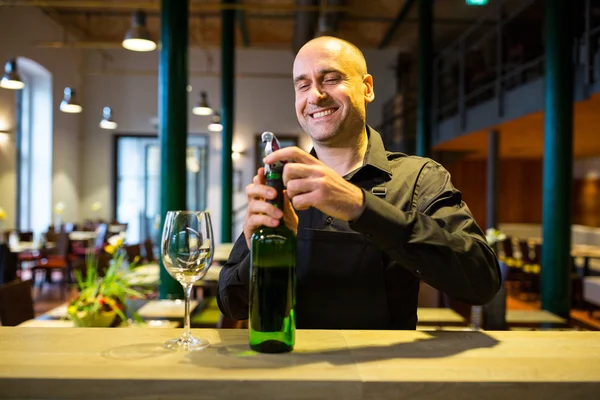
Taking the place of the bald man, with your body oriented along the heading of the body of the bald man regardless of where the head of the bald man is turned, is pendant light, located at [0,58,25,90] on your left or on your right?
on your right

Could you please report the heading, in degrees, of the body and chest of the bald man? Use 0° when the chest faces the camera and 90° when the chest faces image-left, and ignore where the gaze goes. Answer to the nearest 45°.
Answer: approximately 45°

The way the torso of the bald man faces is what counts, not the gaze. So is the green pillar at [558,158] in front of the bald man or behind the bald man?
behind

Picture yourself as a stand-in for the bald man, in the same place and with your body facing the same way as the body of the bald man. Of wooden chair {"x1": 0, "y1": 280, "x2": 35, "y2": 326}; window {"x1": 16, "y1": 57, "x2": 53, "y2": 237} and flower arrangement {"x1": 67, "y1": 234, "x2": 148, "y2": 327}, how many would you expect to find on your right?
3

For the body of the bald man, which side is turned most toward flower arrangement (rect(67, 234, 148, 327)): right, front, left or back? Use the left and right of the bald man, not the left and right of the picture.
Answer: right

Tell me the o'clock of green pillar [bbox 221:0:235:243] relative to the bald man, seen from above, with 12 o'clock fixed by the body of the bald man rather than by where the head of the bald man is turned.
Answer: The green pillar is roughly at 4 o'clock from the bald man.

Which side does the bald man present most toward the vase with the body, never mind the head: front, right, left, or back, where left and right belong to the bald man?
right

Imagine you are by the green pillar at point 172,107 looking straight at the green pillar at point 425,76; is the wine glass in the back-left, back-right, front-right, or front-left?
back-right

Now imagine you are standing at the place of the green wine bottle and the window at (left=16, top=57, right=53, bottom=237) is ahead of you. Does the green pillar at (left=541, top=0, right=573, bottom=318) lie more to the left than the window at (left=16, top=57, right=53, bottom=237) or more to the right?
right

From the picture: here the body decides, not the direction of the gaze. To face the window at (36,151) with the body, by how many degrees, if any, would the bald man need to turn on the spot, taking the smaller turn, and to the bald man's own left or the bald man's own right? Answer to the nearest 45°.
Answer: approximately 90° to the bald man's own right

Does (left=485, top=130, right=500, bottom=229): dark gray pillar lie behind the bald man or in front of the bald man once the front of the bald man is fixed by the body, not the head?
behind

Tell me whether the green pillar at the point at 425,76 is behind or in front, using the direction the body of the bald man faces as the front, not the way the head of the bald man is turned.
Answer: behind
